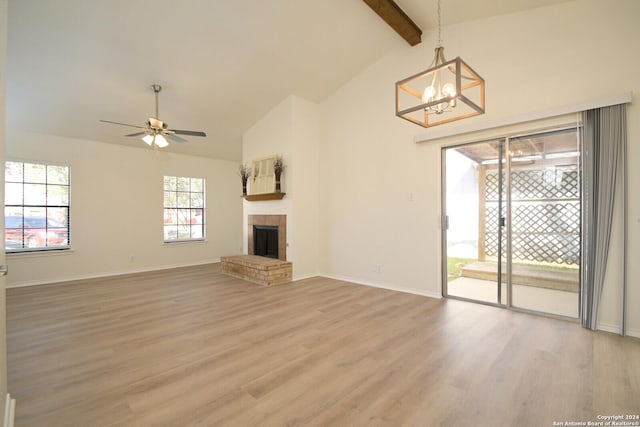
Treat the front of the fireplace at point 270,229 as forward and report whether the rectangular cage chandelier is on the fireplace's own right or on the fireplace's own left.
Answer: on the fireplace's own left

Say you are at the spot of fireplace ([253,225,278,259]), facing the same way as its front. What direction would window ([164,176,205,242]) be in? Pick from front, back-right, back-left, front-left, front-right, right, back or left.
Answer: right

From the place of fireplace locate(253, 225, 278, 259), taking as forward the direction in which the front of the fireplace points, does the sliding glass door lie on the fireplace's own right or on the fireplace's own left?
on the fireplace's own left

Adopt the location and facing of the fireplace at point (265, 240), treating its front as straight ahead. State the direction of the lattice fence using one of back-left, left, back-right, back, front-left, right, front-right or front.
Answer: left

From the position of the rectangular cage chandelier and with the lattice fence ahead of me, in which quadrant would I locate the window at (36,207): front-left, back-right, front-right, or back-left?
back-left

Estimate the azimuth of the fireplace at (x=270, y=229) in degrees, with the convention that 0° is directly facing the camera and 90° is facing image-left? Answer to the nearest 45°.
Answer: approximately 45°

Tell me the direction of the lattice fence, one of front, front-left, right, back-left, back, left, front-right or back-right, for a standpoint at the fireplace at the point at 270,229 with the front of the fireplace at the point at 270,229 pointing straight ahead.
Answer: left

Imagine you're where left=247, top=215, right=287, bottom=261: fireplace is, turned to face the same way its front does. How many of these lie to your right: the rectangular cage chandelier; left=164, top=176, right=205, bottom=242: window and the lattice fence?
1

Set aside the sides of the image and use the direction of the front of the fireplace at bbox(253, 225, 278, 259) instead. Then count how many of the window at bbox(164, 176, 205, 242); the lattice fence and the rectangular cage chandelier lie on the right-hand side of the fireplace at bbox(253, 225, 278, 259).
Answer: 1

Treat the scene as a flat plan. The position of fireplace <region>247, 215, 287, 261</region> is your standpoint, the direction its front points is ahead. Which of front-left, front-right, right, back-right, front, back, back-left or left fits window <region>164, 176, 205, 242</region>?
right

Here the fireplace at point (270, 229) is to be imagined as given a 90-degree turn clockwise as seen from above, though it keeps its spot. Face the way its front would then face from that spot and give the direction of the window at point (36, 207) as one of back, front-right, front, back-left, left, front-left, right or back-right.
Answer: front-left

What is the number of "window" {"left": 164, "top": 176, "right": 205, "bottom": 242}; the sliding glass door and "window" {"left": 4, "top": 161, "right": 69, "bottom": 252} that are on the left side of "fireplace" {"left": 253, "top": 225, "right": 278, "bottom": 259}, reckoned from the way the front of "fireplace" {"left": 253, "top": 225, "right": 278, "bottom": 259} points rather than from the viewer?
1

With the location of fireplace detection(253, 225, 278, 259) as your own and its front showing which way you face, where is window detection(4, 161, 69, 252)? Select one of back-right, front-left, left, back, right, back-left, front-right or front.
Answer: front-right

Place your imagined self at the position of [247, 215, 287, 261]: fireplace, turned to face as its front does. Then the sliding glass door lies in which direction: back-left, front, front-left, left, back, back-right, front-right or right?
left
